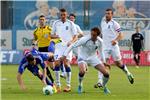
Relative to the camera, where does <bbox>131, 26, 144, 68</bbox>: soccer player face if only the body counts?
toward the camera

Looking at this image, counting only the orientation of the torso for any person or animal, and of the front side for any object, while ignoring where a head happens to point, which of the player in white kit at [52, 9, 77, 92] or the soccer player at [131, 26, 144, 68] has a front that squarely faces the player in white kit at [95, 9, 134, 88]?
the soccer player

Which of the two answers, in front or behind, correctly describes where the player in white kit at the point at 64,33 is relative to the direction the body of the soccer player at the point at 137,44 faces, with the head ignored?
in front

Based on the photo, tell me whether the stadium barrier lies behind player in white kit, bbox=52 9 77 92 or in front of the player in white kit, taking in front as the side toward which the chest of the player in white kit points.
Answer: behind

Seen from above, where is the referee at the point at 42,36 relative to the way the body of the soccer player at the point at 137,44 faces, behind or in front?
in front

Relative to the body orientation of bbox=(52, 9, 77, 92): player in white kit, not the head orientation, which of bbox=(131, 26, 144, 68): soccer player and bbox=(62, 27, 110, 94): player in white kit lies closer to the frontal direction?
the player in white kit

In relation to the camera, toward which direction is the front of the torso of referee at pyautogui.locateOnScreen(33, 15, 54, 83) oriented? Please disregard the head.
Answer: toward the camera

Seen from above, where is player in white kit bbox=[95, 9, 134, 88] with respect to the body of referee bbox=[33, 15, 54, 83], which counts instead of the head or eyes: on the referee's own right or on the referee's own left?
on the referee's own left

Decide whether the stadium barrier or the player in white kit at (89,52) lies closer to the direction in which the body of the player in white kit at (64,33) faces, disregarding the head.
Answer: the player in white kit
